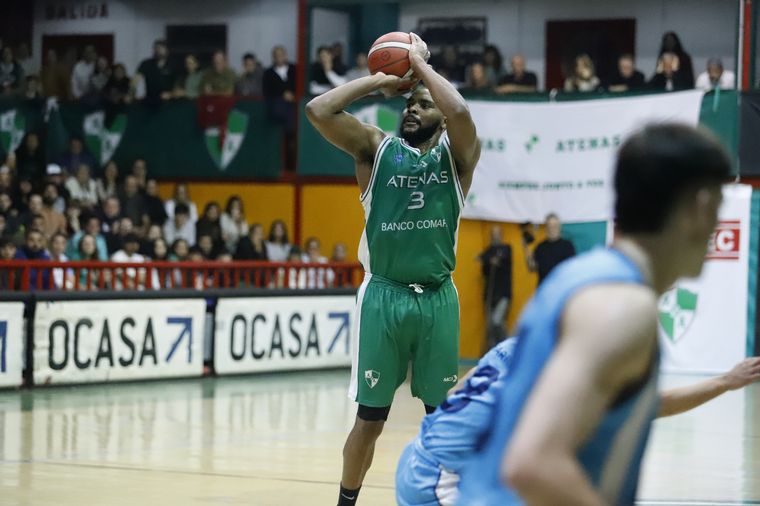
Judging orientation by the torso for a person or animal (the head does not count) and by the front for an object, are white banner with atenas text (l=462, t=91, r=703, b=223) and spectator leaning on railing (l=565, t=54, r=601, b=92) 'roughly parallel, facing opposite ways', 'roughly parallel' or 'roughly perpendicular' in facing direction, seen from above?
roughly parallel

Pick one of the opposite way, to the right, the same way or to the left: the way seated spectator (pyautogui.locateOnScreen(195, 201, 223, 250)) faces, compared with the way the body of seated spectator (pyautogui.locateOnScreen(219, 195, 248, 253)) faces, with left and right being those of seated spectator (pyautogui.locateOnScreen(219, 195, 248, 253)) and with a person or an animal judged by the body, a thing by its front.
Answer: the same way

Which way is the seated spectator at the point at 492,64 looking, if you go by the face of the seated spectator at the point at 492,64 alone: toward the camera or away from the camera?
toward the camera

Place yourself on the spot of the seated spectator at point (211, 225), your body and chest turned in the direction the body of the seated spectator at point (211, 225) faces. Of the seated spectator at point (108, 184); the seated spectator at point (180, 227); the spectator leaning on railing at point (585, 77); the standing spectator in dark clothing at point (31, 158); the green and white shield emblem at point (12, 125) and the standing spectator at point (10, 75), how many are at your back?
5

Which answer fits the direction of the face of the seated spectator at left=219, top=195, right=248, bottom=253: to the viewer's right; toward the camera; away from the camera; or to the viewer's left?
toward the camera

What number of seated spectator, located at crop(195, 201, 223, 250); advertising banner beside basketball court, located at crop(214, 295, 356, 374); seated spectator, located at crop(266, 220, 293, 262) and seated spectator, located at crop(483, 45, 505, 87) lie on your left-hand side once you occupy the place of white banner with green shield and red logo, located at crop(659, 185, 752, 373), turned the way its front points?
0

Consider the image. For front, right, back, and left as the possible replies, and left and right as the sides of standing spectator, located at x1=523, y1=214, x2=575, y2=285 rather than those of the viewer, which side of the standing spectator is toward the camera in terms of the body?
front

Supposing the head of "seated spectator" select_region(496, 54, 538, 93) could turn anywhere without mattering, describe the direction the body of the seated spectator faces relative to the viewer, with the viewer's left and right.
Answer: facing the viewer

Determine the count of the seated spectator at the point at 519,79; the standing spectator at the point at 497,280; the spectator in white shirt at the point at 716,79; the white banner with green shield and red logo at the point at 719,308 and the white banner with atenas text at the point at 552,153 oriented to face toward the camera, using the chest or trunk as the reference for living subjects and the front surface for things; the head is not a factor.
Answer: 5

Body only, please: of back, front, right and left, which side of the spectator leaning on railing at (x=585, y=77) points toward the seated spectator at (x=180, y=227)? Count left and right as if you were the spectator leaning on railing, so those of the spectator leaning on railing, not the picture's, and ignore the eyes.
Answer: right

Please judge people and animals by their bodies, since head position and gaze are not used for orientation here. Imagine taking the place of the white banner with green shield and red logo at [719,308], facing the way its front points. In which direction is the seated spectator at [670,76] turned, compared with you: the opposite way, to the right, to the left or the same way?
the same way

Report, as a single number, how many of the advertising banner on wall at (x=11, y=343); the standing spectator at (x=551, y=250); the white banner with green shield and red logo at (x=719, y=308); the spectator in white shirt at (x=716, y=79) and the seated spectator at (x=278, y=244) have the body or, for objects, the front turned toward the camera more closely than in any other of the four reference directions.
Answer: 5

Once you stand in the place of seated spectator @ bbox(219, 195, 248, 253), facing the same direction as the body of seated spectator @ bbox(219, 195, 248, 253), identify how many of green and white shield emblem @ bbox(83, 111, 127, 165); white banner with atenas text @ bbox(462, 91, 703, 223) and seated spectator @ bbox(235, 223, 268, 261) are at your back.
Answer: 1

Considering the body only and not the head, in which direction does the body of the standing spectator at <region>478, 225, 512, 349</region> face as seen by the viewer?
toward the camera

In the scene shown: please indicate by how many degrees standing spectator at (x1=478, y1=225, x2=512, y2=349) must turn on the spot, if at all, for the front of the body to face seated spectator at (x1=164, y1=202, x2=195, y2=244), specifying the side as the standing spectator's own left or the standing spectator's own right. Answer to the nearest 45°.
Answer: approximately 90° to the standing spectator's own right

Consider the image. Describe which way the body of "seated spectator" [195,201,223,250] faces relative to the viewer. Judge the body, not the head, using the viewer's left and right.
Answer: facing the viewer and to the right of the viewer

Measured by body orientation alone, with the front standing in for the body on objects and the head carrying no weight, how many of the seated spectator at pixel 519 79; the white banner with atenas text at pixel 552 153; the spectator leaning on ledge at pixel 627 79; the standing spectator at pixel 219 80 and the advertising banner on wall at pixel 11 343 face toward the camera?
5

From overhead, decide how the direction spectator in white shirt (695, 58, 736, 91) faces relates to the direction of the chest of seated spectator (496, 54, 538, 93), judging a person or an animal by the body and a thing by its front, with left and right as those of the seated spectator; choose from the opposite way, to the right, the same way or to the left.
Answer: the same way

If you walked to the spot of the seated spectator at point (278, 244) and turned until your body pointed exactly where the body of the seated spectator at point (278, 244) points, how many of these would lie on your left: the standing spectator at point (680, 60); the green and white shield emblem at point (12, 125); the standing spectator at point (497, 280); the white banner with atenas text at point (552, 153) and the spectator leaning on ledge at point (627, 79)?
4

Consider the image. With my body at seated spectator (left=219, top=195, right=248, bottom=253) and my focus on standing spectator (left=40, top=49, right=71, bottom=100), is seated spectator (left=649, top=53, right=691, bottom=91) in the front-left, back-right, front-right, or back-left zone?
back-right
